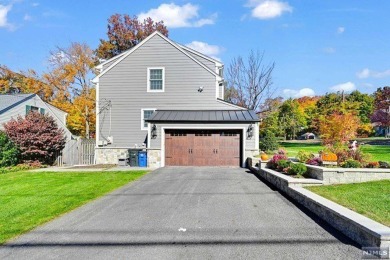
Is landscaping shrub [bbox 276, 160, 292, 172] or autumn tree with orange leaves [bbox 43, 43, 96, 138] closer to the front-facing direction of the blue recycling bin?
the landscaping shrub

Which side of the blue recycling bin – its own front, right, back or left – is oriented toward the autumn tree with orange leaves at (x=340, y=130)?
left

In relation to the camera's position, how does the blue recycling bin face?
facing the viewer

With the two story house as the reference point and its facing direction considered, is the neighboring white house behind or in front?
behind

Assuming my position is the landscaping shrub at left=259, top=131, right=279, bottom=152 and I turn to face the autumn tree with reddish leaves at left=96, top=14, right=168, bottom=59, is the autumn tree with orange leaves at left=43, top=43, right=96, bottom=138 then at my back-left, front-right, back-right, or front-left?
front-left

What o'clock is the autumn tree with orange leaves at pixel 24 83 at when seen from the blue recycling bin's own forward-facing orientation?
The autumn tree with orange leaves is roughly at 5 o'clock from the blue recycling bin.
